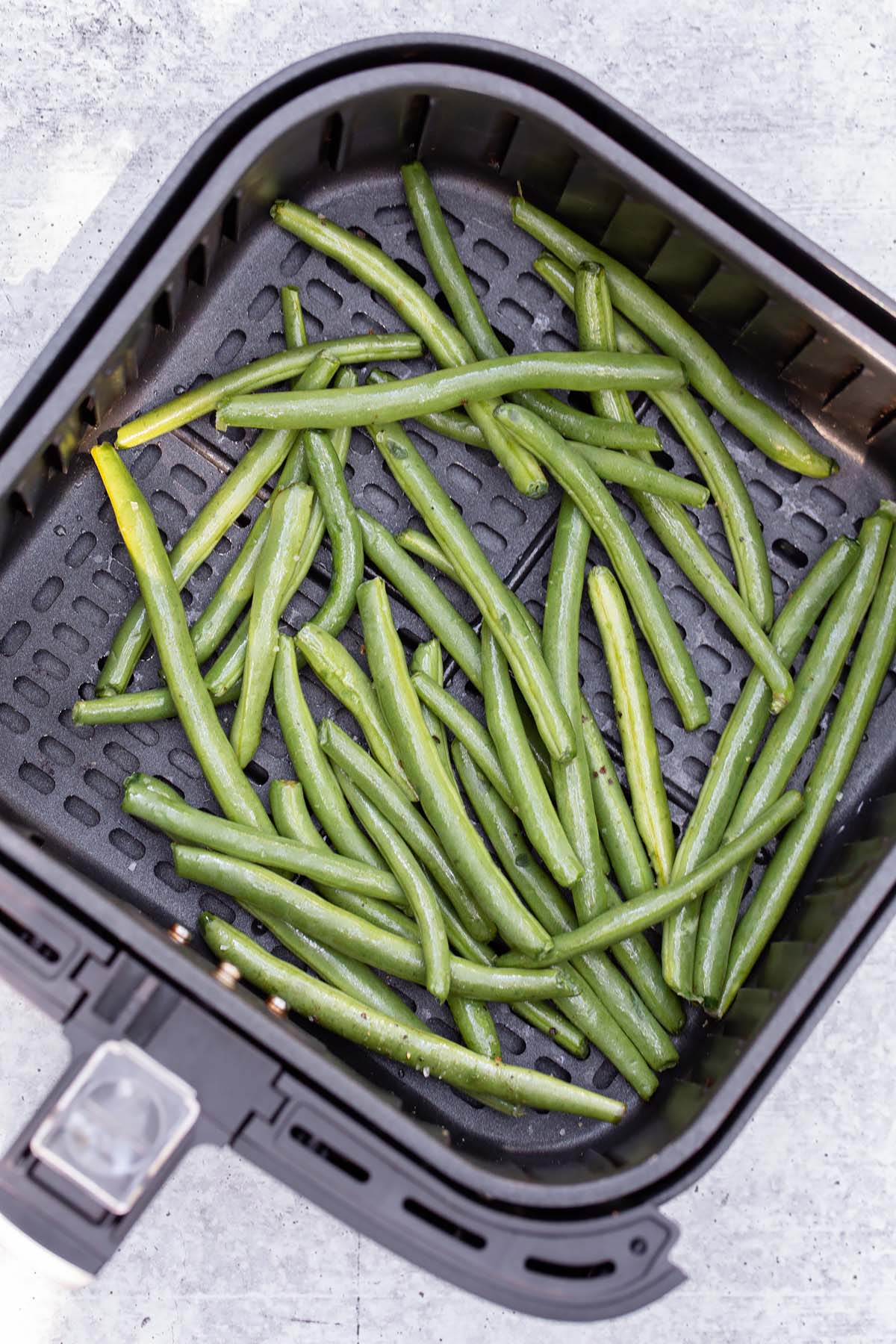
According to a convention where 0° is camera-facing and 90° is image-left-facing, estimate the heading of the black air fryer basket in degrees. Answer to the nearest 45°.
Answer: approximately 45°
